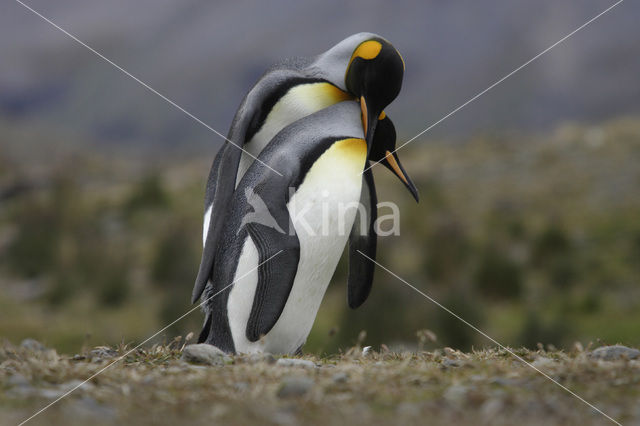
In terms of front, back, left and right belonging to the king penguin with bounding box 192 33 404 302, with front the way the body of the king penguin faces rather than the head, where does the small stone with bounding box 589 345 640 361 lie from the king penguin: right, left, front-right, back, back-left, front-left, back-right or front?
front-right

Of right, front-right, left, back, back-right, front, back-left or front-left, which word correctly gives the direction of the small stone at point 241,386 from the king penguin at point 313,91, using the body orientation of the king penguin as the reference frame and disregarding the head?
right

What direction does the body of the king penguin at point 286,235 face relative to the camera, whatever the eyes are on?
to the viewer's right

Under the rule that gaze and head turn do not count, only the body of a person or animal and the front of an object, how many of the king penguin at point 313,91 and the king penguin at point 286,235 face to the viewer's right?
2

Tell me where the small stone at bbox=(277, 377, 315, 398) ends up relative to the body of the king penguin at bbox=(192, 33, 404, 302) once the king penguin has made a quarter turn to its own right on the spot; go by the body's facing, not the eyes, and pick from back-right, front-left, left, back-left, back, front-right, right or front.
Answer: front

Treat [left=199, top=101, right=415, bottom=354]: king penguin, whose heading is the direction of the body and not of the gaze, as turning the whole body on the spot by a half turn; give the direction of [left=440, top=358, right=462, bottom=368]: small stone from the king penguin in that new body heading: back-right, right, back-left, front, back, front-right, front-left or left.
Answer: back-left

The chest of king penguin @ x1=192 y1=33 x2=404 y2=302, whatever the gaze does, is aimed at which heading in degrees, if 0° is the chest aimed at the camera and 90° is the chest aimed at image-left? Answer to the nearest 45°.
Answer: approximately 270°

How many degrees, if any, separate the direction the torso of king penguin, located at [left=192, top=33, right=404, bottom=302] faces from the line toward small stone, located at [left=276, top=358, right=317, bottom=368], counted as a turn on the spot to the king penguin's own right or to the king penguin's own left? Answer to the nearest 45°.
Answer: approximately 90° to the king penguin's own right

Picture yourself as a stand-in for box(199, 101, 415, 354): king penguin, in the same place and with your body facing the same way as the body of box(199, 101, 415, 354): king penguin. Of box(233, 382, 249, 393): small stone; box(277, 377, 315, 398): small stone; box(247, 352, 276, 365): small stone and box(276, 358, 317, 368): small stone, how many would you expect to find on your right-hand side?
4
